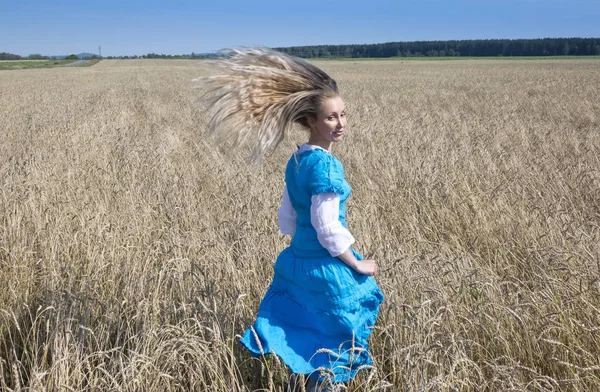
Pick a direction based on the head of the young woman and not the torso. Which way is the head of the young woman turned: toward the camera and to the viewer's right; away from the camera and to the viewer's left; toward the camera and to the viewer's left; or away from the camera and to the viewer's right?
toward the camera and to the viewer's right

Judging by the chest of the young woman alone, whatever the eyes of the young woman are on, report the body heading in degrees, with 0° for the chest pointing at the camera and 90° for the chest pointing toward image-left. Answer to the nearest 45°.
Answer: approximately 225°
